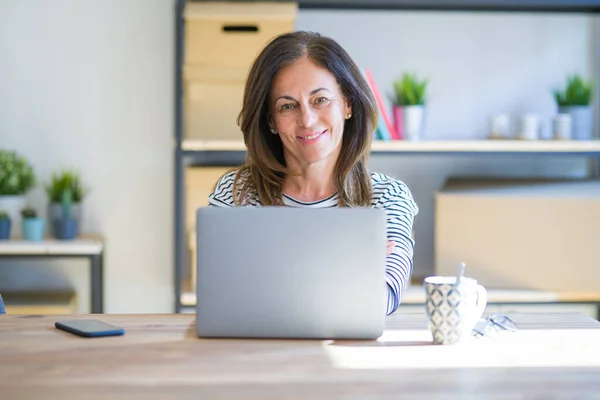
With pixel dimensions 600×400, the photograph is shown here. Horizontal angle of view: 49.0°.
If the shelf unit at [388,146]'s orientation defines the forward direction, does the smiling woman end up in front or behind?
in front

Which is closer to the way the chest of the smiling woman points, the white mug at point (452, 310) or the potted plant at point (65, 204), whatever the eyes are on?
the white mug

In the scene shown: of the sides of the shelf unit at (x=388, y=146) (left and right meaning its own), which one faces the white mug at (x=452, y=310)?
front

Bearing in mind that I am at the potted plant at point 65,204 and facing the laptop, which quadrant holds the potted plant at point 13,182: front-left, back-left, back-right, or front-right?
back-right

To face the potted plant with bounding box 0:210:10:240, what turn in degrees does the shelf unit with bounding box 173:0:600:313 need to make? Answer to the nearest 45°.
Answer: approximately 90° to its right

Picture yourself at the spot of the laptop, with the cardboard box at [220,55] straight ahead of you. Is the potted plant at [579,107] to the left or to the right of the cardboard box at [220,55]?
right

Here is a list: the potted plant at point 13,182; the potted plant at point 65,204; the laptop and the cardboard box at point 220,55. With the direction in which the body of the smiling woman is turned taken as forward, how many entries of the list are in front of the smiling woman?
1

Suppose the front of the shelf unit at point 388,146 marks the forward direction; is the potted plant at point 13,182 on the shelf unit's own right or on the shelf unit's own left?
on the shelf unit's own right

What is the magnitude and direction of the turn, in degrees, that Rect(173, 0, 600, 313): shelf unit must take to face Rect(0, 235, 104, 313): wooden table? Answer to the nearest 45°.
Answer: approximately 90° to its right

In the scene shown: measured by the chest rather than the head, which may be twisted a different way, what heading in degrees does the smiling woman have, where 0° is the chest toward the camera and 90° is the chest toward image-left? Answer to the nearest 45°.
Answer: approximately 0°

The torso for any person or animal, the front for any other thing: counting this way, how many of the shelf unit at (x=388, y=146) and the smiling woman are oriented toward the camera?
2

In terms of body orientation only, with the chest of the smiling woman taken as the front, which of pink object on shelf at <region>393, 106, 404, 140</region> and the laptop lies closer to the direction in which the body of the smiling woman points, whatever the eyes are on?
the laptop

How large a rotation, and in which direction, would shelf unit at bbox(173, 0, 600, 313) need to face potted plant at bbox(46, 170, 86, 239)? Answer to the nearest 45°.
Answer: approximately 90° to its right

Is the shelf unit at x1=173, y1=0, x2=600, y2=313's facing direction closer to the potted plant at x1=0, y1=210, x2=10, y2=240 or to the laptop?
the laptop

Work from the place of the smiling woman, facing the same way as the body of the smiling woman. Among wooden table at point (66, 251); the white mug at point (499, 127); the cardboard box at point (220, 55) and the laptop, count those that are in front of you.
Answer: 1
